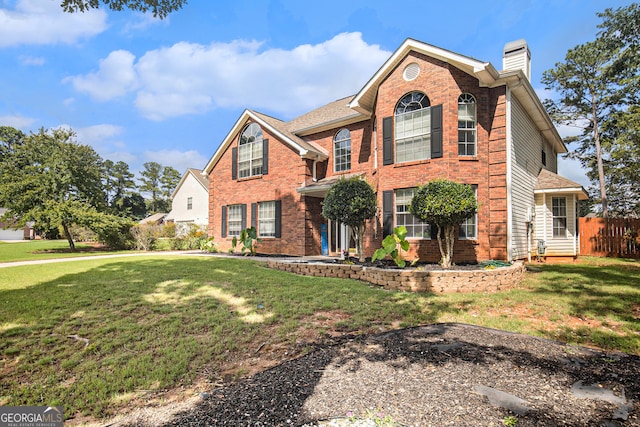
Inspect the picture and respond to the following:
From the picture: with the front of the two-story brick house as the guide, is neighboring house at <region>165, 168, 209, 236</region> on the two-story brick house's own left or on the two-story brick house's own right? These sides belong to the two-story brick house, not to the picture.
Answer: on the two-story brick house's own right

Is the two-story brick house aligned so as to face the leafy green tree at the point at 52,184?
no

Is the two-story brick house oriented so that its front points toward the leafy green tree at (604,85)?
no

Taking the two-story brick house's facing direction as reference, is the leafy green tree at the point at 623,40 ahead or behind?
behind

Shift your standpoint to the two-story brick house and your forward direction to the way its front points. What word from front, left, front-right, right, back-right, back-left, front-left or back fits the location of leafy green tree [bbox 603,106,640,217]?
back

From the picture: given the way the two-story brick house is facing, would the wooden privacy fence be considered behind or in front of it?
behind

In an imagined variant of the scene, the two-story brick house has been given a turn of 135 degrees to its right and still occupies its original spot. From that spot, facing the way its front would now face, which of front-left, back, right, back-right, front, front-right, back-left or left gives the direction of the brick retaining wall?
back

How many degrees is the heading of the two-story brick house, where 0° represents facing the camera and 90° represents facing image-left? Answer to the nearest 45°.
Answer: approximately 45°

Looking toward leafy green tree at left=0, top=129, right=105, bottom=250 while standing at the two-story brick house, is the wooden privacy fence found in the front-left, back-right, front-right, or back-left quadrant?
back-right

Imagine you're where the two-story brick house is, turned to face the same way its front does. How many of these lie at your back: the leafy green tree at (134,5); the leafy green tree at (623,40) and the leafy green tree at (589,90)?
2

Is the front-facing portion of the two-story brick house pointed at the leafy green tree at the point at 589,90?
no

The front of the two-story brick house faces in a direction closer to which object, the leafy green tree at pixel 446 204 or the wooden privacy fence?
the leafy green tree

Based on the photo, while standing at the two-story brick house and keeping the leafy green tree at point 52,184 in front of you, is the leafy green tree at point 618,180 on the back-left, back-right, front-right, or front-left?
back-right

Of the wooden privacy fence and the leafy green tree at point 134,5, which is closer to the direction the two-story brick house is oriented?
the leafy green tree
